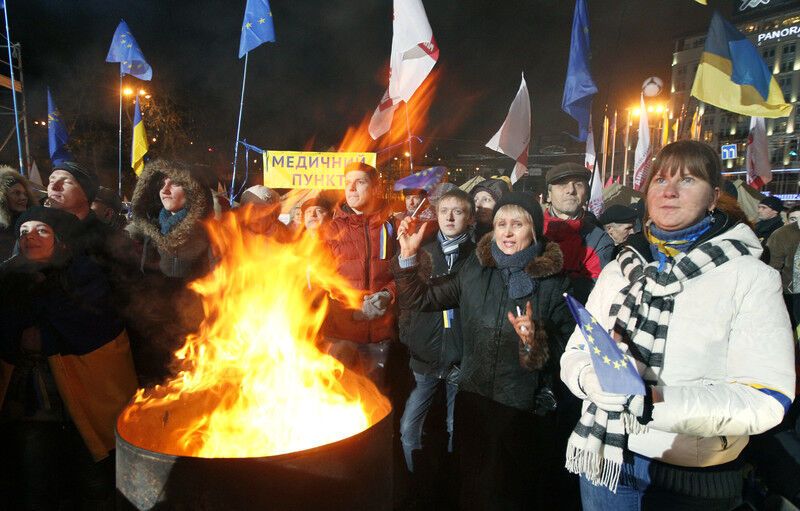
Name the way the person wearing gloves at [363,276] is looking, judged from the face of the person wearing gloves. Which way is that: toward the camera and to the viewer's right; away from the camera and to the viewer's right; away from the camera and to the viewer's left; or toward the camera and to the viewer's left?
toward the camera and to the viewer's left

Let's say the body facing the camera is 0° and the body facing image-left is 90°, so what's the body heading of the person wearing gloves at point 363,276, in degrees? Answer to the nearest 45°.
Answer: approximately 0°

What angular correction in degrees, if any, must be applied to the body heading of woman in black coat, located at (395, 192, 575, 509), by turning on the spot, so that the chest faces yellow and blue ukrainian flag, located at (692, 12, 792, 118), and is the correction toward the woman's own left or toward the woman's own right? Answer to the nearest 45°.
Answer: approximately 135° to the woman's own left

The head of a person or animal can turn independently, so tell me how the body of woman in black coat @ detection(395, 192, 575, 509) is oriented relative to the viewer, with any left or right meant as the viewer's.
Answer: facing the viewer

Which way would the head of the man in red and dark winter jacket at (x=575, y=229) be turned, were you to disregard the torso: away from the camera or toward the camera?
toward the camera

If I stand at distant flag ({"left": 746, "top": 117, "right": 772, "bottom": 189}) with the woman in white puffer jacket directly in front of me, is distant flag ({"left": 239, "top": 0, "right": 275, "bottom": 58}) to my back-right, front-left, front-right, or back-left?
front-right

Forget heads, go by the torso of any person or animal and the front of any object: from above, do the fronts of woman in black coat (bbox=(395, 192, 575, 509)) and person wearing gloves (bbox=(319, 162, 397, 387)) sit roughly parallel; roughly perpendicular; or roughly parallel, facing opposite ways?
roughly parallel

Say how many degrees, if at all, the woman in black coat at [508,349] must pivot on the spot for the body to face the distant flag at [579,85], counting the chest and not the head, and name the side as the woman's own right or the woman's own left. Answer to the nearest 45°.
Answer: approximately 180°

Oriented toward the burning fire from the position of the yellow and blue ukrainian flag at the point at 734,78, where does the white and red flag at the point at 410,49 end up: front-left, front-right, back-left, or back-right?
front-right

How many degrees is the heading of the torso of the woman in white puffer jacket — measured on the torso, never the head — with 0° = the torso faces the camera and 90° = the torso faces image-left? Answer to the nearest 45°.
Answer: approximately 45°

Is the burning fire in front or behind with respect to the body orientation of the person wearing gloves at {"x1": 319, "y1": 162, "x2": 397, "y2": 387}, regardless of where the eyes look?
in front

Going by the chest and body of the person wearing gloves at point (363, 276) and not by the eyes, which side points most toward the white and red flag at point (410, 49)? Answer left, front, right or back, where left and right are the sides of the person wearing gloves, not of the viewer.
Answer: back

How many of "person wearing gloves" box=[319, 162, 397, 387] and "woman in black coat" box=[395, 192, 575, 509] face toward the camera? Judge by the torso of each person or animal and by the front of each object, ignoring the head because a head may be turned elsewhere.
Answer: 2
